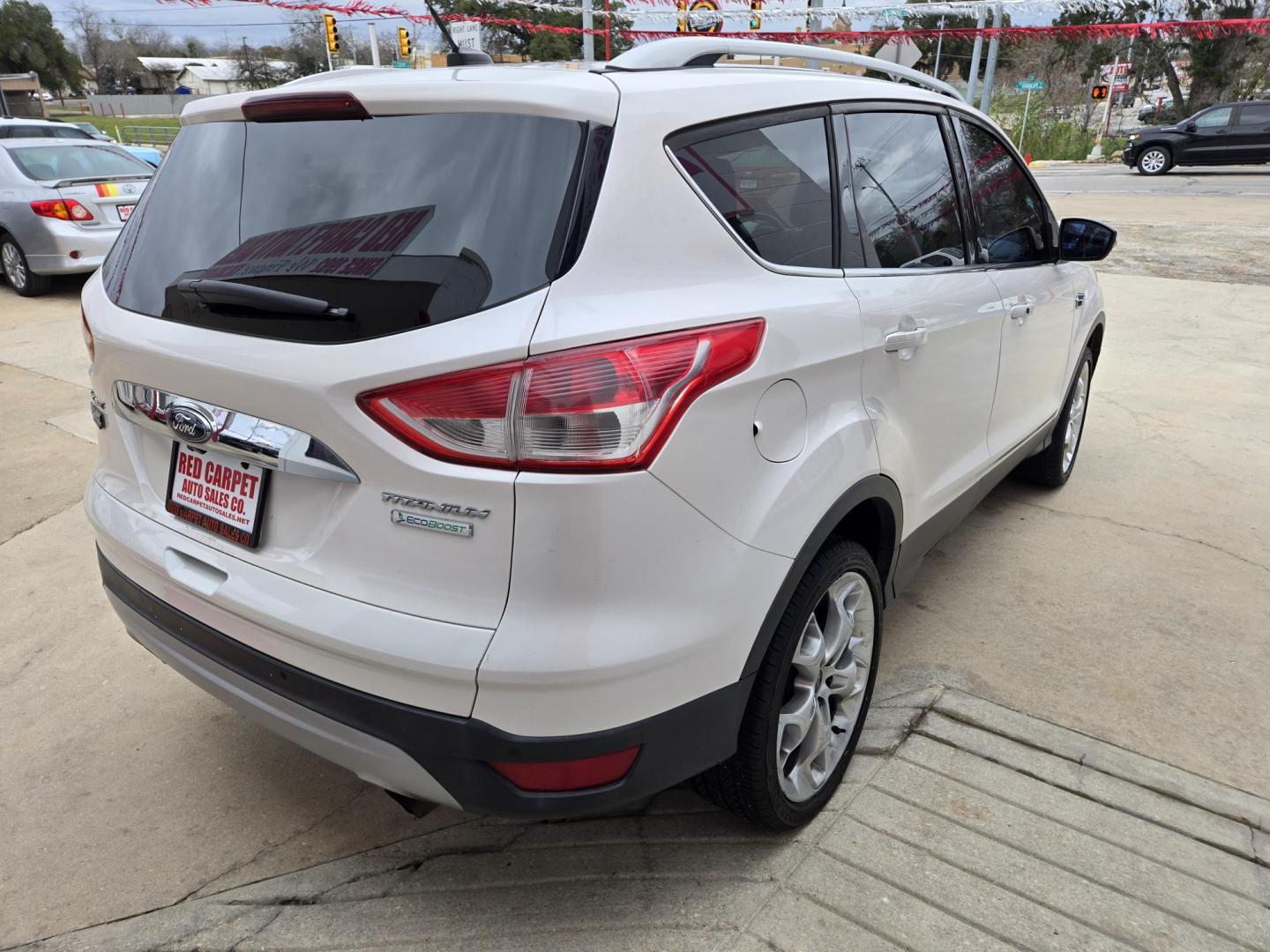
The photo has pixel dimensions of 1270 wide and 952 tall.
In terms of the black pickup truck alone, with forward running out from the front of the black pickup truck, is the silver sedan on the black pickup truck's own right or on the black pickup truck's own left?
on the black pickup truck's own left

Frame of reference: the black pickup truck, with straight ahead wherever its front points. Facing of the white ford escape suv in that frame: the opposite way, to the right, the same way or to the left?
to the right

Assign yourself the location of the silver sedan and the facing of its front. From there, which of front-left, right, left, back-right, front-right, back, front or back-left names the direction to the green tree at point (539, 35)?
right

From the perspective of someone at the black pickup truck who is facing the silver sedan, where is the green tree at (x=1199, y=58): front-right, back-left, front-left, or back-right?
back-right

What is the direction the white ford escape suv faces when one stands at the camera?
facing away from the viewer and to the right of the viewer

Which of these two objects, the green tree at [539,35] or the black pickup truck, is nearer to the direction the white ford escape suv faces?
the black pickup truck

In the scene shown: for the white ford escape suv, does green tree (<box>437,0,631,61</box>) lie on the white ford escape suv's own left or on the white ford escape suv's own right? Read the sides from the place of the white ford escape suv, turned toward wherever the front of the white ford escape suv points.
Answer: on the white ford escape suv's own left

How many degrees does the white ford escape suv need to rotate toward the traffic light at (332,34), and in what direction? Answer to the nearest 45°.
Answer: approximately 45° to its left

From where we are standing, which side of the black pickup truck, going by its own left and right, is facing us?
left

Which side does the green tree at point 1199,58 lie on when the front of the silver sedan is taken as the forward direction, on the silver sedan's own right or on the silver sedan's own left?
on the silver sedan's own right

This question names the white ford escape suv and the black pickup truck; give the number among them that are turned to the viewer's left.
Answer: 1

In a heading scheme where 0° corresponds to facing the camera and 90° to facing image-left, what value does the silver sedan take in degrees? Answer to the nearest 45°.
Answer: approximately 135°

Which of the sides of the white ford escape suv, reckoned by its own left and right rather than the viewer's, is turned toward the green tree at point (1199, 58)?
front
